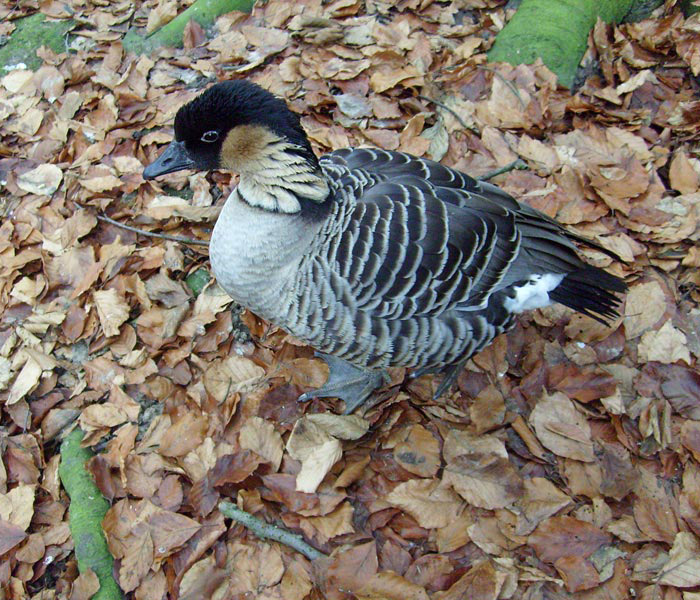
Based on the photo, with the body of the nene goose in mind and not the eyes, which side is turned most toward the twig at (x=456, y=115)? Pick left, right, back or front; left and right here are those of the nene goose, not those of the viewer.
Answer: right

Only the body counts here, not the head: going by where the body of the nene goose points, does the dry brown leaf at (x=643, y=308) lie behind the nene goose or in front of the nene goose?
behind

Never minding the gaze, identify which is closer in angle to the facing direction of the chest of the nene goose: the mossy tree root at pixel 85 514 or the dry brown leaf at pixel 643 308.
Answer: the mossy tree root

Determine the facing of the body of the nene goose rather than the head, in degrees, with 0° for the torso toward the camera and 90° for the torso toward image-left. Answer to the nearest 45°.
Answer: approximately 90°

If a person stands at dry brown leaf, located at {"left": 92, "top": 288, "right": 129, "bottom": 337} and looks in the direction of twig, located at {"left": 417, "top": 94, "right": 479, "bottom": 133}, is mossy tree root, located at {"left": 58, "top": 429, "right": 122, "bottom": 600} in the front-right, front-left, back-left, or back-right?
back-right

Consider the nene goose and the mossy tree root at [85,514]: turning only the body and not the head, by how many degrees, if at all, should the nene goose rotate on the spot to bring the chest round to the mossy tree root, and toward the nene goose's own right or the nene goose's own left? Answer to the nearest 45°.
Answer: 0° — it already faces it

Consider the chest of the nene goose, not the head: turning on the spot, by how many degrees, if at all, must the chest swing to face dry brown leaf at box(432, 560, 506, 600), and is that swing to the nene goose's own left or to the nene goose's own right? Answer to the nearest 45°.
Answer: approximately 90° to the nene goose's own left

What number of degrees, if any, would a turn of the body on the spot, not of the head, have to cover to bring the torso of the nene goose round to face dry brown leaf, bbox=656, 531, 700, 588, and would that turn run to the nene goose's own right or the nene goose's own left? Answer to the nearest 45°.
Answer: approximately 135° to the nene goose's own left

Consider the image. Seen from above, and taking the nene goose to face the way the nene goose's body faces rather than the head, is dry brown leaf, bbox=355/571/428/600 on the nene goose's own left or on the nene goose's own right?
on the nene goose's own left

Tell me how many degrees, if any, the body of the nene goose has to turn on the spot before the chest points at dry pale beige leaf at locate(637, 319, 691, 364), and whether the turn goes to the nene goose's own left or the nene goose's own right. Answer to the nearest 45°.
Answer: approximately 180°
